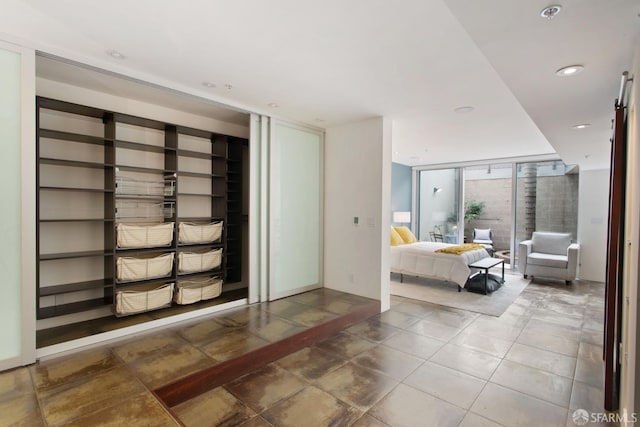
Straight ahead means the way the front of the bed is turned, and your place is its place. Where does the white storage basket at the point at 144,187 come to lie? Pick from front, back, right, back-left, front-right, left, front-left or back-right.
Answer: right

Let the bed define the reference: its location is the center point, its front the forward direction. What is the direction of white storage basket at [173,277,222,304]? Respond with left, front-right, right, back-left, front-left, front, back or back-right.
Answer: right

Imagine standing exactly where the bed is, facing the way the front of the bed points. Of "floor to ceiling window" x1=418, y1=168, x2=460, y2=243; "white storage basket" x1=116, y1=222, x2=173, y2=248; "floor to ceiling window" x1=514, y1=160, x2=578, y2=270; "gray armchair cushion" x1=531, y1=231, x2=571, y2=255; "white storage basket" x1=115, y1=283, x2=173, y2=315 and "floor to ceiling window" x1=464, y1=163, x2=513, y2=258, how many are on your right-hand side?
2

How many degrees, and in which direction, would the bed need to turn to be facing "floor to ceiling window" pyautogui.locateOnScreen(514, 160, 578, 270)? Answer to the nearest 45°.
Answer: approximately 90° to its left

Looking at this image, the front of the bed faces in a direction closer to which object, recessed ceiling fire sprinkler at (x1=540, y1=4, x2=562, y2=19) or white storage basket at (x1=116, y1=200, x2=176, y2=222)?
the recessed ceiling fire sprinkler

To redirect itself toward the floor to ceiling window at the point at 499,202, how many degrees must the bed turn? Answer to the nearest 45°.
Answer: approximately 90° to its left

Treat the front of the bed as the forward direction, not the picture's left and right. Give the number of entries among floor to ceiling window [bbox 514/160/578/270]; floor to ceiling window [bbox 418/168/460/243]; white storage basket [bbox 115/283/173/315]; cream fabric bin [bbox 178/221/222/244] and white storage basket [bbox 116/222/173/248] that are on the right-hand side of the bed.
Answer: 3

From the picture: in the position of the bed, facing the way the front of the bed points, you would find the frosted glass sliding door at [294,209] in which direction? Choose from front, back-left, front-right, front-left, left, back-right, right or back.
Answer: right

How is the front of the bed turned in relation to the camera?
facing the viewer and to the right of the viewer

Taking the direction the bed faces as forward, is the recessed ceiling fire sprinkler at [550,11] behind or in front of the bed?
in front

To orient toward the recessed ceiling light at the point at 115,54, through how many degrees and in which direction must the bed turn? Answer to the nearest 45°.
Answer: approximately 90° to its right

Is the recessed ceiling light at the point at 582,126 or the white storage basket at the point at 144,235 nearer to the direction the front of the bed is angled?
the recessed ceiling light

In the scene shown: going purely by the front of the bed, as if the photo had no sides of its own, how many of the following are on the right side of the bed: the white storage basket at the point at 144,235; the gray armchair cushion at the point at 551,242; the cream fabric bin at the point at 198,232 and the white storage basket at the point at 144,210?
3
